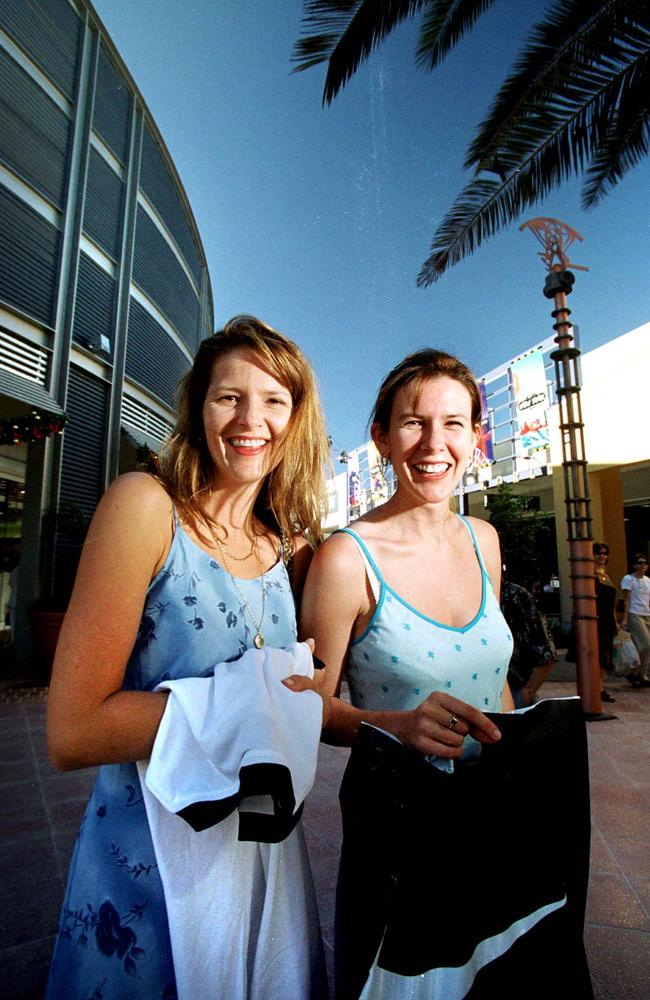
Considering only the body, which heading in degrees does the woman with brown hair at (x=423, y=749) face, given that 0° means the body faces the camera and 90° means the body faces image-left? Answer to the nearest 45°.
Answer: approximately 315°

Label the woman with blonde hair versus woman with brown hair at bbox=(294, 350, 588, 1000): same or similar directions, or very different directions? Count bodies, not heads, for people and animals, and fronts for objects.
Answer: same or similar directions

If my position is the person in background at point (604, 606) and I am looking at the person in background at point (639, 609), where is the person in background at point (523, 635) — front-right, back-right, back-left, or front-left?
back-right

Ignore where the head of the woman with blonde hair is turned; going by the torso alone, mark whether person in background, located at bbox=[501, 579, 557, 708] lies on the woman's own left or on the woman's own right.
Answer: on the woman's own left

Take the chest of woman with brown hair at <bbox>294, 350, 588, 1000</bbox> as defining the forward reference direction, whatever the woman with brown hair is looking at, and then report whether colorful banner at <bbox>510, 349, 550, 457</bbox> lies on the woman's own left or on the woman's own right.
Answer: on the woman's own left

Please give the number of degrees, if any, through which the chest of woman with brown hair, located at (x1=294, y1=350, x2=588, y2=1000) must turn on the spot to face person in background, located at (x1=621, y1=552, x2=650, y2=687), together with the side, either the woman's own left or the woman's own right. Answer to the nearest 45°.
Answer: approximately 135° to the woman's own left

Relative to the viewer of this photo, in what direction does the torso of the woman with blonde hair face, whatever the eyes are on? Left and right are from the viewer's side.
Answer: facing the viewer and to the right of the viewer

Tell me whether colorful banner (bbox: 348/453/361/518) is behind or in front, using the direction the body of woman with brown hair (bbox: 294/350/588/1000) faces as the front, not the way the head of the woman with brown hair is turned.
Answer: behind

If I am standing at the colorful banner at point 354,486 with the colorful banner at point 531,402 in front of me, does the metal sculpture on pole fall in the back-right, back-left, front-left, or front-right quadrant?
front-right

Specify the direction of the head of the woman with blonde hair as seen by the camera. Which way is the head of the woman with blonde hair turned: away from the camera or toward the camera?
toward the camera

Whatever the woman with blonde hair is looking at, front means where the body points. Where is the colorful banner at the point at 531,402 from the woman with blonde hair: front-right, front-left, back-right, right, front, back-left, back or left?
left

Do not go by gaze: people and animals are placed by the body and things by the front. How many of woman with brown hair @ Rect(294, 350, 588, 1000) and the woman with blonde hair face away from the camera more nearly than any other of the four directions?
0

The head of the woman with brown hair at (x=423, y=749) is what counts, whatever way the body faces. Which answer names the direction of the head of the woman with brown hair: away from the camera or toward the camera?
toward the camera

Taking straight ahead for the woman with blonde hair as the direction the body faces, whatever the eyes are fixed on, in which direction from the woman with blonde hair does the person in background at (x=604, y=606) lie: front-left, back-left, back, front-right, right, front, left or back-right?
left
